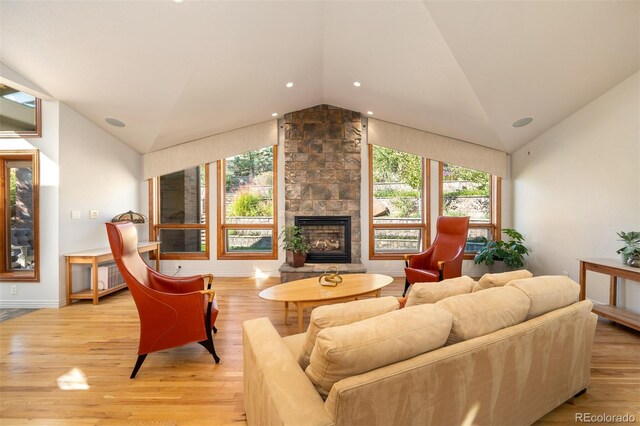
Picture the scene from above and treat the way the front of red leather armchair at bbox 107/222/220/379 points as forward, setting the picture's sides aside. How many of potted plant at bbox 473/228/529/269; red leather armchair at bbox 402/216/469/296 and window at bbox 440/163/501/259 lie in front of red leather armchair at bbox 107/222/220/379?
3

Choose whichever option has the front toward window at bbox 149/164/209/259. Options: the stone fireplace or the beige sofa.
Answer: the beige sofa

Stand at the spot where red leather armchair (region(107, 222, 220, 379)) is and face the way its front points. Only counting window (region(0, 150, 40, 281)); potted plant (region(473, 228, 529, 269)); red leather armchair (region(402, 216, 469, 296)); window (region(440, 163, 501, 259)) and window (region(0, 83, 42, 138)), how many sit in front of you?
3

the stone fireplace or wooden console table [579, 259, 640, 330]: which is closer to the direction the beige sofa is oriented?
the stone fireplace

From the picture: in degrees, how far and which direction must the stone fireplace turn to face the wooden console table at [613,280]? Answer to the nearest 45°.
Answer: approximately 45° to its left

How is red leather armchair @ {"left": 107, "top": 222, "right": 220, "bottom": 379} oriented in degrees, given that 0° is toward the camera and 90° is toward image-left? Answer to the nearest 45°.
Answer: approximately 270°

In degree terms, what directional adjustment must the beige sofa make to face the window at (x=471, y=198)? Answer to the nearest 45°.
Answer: approximately 45° to its right

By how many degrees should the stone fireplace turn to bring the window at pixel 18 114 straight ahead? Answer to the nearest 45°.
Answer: approximately 45° to its right

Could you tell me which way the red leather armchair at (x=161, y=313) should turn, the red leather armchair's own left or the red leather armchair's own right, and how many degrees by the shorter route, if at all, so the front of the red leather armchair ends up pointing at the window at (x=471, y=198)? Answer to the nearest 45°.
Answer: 0° — it already faces it

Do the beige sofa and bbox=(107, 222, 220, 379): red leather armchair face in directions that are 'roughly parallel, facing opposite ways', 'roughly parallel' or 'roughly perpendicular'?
roughly perpendicular

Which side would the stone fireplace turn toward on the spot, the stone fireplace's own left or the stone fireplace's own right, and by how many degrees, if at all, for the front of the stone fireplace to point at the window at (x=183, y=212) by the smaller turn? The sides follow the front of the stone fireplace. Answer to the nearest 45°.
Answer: approximately 90° to the stone fireplace's own right

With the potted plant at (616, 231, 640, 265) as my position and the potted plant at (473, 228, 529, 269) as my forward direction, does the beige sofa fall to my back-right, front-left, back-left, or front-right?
back-left

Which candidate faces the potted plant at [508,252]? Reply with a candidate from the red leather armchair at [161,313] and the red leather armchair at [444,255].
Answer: the red leather armchair at [161,313]

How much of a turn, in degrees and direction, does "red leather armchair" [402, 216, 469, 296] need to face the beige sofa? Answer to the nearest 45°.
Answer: approximately 45° to its left
